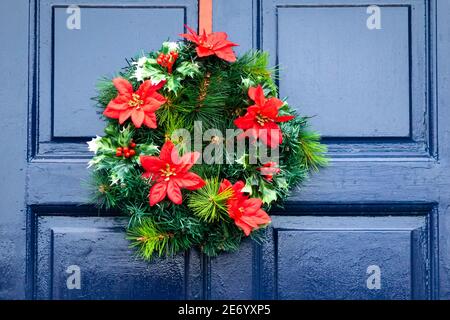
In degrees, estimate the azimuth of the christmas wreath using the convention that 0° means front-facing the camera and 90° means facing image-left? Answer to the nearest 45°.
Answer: approximately 0°
